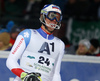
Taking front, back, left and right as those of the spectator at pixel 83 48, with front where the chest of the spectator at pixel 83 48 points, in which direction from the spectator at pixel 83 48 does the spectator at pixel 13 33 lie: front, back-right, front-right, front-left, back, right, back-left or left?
front-right

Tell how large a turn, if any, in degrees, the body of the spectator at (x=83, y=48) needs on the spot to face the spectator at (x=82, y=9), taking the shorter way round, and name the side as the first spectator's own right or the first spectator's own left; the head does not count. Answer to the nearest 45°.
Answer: approximately 135° to the first spectator's own right

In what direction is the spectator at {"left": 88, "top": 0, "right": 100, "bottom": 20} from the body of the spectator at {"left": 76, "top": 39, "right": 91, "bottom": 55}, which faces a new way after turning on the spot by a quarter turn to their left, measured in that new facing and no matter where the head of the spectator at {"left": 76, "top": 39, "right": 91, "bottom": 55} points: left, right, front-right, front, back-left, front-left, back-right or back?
back-left

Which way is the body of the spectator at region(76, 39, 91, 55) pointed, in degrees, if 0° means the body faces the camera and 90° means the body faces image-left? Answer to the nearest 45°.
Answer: approximately 45°
